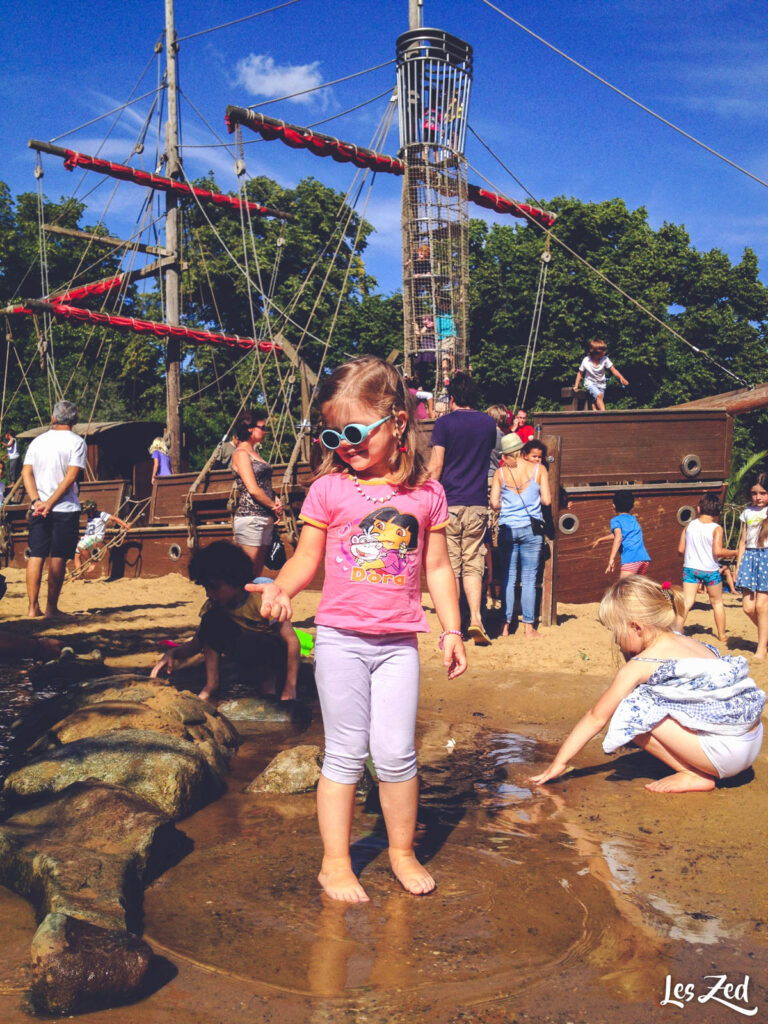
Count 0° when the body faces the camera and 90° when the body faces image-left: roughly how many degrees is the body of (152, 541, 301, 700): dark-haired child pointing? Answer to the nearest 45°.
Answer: approximately 45°

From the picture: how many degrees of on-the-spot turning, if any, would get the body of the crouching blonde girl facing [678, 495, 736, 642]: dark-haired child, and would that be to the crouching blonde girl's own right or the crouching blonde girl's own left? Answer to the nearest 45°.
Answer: approximately 90° to the crouching blonde girl's own right

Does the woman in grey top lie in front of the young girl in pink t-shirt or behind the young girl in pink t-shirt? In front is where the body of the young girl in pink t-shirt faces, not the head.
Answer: behind

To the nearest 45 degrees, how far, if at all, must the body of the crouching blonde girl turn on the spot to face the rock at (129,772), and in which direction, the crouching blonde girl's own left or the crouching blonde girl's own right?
0° — they already face it

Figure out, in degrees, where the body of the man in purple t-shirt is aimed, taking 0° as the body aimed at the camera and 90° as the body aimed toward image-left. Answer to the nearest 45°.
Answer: approximately 180°

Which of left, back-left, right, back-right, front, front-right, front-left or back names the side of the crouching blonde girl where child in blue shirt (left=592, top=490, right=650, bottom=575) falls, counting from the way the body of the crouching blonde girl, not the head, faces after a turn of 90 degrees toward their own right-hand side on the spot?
front

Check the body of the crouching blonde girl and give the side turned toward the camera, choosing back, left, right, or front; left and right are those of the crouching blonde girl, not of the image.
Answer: left

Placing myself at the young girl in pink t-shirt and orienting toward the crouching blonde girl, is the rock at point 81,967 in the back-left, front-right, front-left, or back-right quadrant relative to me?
back-right
